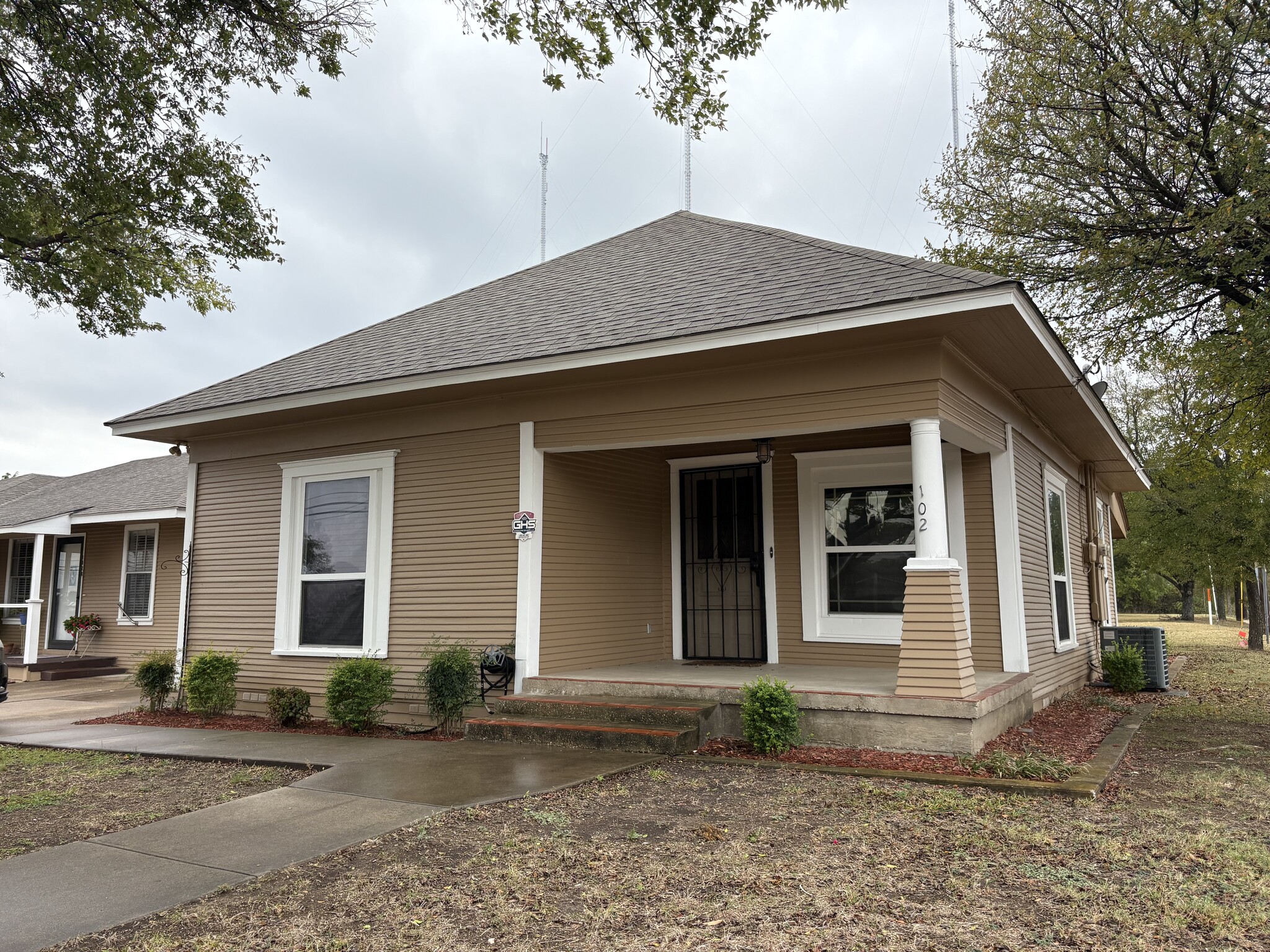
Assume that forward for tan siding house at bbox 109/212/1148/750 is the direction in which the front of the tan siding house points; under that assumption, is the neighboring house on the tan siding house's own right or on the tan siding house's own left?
on the tan siding house's own right

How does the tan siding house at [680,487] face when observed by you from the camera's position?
facing the viewer and to the left of the viewer

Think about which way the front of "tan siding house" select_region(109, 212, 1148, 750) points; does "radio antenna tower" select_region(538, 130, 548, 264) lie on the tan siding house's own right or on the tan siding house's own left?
on the tan siding house's own right

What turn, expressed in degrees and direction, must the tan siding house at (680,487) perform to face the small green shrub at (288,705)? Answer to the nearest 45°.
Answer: approximately 45° to its right

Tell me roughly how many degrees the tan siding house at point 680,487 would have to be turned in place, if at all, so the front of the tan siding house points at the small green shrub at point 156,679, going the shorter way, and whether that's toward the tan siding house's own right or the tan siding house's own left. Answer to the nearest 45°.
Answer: approximately 45° to the tan siding house's own right

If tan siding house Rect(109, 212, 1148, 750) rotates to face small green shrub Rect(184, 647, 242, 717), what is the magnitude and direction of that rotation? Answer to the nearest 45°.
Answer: approximately 45° to its right
